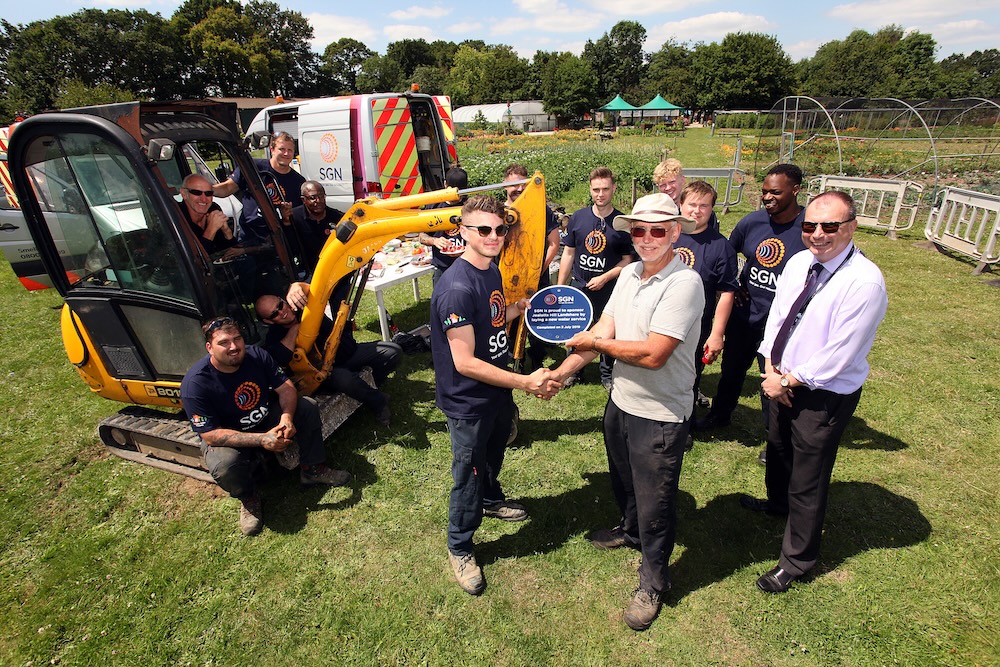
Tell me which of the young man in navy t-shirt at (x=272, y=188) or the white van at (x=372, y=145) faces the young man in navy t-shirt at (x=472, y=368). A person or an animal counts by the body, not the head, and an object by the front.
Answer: the young man in navy t-shirt at (x=272, y=188)

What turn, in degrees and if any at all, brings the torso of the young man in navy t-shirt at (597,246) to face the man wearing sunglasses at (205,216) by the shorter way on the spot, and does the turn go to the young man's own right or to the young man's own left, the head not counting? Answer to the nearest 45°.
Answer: approximately 90° to the young man's own right

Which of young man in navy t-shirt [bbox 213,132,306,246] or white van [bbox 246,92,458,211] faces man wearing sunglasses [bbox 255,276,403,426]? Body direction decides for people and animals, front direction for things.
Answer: the young man in navy t-shirt

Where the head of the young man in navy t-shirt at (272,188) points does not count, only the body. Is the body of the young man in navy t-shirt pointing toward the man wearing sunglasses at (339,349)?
yes

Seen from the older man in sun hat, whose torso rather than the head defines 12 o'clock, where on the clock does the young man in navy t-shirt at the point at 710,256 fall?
The young man in navy t-shirt is roughly at 5 o'clock from the older man in sun hat.

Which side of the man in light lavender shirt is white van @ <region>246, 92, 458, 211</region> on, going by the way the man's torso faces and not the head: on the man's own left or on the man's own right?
on the man's own right

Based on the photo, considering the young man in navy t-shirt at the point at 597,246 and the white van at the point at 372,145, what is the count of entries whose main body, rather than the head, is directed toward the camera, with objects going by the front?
1

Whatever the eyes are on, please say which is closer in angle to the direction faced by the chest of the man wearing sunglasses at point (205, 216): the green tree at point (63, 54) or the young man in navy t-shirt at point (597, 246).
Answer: the young man in navy t-shirt

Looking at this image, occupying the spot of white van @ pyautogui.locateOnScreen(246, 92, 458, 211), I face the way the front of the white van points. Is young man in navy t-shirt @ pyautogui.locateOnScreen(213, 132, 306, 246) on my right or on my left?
on my left

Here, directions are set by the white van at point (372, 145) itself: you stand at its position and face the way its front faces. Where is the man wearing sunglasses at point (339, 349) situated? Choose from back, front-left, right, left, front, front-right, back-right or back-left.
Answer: back-left

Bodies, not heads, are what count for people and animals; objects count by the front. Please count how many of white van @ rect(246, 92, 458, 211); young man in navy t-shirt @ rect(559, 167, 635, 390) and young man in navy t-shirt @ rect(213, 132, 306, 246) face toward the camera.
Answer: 2

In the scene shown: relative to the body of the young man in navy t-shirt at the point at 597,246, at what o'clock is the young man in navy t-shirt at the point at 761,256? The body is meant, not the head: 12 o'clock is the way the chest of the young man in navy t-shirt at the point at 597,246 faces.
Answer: the young man in navy t-shirt at the point at 761,256 is roughly at 10 o'clock from the young man in navy t-shirt at the point at 597,246.
